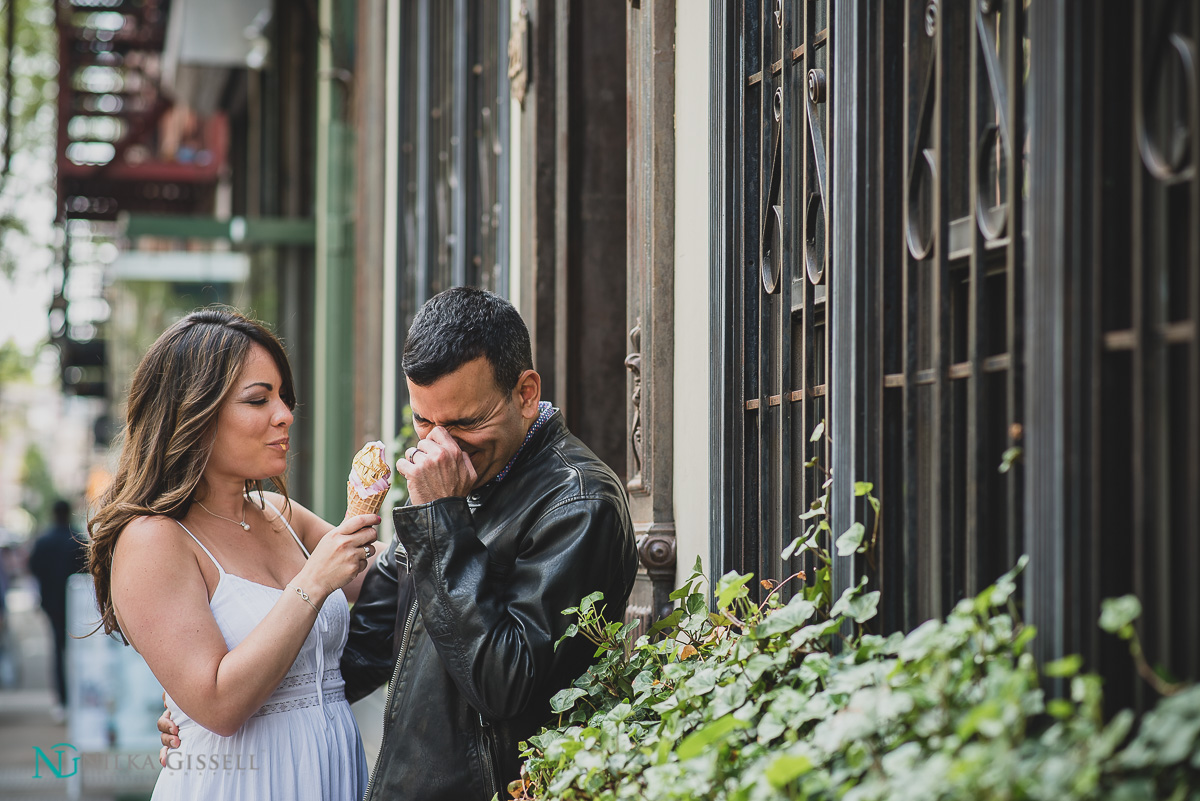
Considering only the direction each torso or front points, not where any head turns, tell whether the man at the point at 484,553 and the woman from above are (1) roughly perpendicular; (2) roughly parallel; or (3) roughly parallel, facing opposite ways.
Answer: roughly perpendicular

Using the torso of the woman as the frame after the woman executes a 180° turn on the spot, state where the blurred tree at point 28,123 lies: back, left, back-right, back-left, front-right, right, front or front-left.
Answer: front-right

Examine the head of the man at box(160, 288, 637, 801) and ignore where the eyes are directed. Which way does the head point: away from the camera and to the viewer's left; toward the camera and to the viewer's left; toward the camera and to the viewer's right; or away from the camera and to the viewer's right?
toward the camera and to the viewer's left

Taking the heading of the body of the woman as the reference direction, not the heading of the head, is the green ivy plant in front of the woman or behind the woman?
in front

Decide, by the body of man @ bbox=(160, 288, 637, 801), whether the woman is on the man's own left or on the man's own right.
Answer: on the man's own right

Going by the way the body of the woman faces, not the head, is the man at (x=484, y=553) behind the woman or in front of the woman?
in front

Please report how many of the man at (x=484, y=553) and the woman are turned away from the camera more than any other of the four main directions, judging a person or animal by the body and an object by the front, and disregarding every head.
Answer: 0

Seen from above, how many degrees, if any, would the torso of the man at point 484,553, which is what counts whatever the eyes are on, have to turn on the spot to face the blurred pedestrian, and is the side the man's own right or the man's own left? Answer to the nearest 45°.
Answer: approximately 135° to the man's own right

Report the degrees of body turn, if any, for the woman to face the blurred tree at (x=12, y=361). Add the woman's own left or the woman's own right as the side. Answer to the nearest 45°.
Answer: approximately 135° to the woman's own left

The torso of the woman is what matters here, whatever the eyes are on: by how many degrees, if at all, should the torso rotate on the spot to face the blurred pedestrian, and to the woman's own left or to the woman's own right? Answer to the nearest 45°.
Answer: approximately 135° to the woman's own left

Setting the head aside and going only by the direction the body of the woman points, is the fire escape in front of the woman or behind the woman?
behind

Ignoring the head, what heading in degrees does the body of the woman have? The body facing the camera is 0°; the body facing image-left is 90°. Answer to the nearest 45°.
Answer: approximately 315°
